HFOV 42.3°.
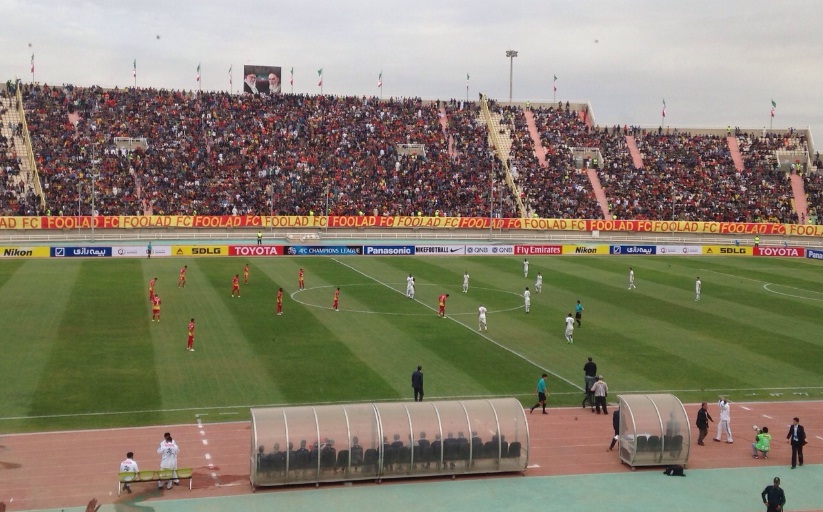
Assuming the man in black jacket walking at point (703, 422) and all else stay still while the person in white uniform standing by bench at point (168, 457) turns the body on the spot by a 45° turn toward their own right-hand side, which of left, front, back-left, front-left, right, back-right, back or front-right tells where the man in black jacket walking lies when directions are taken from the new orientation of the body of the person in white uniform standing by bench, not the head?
front-right

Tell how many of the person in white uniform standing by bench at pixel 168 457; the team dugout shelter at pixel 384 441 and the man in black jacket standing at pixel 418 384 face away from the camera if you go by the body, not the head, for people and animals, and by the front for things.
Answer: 3

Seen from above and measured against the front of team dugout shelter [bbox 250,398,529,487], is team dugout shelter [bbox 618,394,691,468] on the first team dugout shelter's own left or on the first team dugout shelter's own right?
on the first team dugout shelter's own right

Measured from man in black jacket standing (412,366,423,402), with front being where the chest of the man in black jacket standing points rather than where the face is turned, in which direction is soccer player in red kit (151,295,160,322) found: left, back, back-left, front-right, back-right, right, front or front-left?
front-left

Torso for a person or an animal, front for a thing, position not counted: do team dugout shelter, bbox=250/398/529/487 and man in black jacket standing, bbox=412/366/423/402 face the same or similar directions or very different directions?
same or similar directions

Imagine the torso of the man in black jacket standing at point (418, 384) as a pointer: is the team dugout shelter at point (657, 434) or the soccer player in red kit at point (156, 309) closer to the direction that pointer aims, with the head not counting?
the soccer player in red kit

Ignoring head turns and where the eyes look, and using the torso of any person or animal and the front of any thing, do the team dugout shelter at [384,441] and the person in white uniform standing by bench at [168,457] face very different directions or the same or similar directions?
same or similar directions

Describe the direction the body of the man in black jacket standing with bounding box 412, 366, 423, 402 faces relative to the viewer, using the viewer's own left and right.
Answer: facing away from the viewer

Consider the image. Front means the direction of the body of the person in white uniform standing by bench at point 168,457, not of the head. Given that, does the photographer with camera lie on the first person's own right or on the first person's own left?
on the first person's own right

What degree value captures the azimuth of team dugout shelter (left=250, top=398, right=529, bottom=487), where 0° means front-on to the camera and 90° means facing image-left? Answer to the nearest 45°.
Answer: approximately 180°

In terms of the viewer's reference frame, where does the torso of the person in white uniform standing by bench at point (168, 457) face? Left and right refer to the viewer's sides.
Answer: facing away from the viewer

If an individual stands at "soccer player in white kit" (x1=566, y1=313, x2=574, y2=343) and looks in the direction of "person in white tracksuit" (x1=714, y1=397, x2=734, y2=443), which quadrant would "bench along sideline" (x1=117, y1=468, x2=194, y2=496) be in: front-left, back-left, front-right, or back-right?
front-right

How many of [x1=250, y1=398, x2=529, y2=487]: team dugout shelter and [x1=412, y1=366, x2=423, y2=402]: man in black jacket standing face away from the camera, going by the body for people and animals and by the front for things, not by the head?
2

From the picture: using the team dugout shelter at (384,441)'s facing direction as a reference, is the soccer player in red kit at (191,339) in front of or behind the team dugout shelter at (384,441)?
in front
